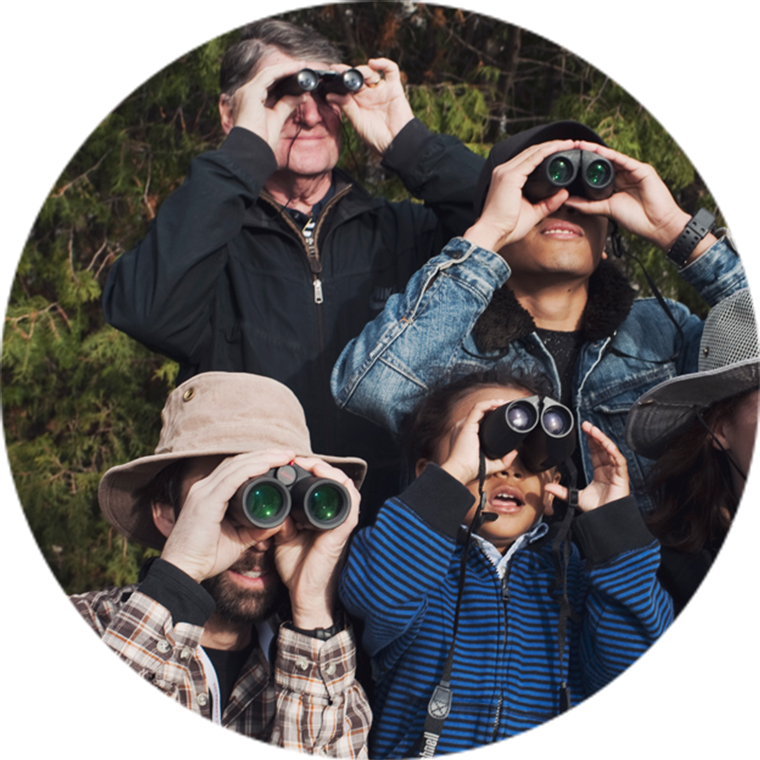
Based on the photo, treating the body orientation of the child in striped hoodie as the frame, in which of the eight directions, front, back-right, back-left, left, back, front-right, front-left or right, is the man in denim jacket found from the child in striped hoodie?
back

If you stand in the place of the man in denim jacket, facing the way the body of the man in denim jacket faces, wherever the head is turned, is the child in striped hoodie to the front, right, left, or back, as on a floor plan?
front

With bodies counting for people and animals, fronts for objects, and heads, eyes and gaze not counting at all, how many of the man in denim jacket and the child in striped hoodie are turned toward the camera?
2

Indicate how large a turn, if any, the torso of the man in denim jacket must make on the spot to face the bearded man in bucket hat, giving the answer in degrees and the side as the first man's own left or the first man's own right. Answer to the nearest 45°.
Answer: approximately 45° to the first man's own right

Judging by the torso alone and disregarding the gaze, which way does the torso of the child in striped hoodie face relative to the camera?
toward the camera

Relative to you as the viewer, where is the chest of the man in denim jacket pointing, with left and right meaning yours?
facing the viewer
